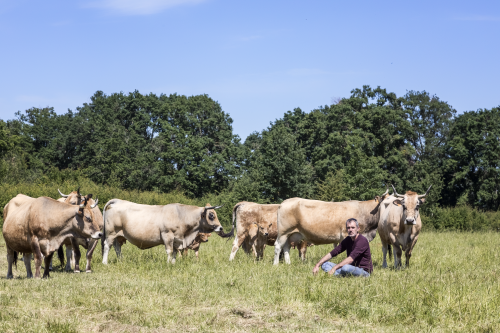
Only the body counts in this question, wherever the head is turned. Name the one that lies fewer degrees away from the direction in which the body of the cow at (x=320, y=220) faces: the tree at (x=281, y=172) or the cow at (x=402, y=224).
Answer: the cow

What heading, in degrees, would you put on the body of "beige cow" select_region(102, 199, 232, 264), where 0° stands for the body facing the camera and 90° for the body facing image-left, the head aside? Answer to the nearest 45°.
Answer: approximately 270°

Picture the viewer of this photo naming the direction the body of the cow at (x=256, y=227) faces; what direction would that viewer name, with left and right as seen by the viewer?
facing to the right of the viewer

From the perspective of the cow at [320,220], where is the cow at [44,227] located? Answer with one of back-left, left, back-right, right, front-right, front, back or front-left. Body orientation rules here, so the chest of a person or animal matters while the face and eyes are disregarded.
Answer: back-right

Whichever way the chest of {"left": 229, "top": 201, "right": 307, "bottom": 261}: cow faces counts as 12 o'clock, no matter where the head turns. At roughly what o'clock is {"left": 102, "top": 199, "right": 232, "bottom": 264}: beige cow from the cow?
The beige cow is roughly at 5 o'clock from the cow.

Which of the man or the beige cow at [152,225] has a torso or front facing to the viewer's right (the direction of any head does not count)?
the beige cow

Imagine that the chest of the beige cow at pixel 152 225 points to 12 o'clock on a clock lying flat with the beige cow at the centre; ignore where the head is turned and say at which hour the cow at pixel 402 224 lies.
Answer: The cow is roughly at 1 o'clock from the beige cow.

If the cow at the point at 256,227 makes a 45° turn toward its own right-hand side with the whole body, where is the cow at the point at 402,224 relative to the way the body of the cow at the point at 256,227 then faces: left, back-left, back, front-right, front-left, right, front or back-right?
front

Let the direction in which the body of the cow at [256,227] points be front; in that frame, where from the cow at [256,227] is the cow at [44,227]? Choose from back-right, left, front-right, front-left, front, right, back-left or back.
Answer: back-right

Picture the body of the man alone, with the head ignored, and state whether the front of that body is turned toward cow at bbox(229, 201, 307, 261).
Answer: no

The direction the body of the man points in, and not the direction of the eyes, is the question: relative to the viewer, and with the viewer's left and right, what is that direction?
facing the viewer and to the left of the viewer

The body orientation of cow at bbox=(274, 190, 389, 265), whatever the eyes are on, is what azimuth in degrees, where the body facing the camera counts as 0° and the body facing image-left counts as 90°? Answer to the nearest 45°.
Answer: approximately 270°

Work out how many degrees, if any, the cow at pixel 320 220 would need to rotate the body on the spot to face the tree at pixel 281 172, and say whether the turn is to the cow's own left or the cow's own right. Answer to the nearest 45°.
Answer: approximately 90° to the cow's own left

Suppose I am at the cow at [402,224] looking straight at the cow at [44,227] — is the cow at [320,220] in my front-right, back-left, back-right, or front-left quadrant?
front-right

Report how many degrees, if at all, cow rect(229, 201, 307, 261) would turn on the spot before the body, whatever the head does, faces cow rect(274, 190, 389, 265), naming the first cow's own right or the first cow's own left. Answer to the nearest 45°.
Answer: approximately 45° to the first cow's own right

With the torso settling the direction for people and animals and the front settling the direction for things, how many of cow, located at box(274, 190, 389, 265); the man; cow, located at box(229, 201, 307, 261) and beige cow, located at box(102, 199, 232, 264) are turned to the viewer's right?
3

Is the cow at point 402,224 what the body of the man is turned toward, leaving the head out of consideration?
no

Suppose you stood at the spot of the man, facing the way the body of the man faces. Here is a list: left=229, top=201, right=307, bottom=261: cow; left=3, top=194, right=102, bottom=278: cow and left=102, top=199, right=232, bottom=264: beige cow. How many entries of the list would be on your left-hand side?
0
